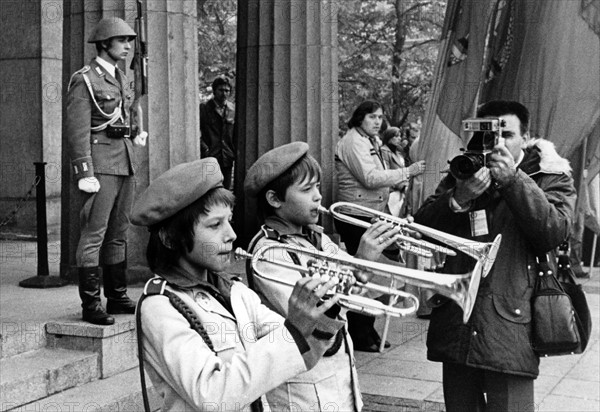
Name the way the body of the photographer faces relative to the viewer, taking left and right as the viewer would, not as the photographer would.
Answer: facing the viewer and to the left of the viewer

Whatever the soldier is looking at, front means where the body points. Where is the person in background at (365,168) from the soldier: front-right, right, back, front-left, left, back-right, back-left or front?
left

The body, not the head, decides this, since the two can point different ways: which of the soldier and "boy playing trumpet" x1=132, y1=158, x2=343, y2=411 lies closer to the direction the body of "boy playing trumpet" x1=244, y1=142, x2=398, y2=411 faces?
the boy playing trumpet

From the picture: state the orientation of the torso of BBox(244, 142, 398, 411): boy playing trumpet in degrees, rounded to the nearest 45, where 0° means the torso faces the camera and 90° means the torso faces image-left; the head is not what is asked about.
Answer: approximately 315°

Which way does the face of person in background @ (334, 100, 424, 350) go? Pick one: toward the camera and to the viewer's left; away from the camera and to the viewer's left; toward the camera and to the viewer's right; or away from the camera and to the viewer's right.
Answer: toward the camera and to the viewer's right

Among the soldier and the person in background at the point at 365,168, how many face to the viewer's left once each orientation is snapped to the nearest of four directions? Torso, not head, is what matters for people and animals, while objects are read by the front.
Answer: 0

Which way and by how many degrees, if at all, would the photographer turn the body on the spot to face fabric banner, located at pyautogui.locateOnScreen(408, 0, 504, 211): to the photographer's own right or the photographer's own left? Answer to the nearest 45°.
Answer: approximately 135° to the photographer's own right

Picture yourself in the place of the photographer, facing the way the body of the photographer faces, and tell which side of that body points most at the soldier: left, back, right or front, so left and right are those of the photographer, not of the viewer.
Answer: right

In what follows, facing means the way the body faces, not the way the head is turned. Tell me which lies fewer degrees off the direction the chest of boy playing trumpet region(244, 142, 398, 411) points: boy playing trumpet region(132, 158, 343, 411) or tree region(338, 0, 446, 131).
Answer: the boy playing trumpet

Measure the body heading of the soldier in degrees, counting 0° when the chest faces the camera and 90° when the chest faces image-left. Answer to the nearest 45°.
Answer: approximately 315°
